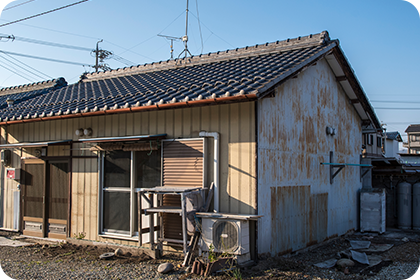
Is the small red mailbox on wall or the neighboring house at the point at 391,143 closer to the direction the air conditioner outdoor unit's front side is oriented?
the small red mailbox on wall

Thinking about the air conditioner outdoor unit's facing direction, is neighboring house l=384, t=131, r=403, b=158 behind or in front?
behind

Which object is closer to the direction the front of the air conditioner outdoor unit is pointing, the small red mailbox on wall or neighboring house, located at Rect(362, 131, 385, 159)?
the small red mailbox on wall

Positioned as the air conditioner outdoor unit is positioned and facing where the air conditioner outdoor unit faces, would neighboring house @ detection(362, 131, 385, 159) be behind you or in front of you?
behind

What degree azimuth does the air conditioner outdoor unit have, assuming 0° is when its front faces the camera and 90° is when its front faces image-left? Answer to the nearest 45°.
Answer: approximately 45°

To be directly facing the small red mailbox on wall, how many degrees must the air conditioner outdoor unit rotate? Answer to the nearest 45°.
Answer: approximately 90° to its right
